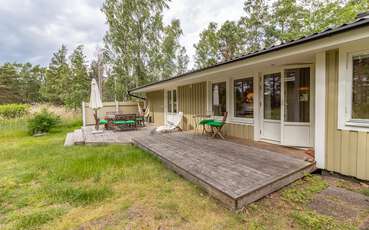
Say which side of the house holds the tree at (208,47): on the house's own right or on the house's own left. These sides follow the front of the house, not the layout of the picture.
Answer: on the house's own right

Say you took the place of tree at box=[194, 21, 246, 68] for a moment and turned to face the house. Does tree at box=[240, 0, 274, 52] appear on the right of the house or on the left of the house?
left

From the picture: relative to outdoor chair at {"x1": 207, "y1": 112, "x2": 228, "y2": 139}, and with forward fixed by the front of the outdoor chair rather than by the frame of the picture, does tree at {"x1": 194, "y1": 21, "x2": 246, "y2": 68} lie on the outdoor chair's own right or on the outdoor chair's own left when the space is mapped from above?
on the outdoor chair's own right

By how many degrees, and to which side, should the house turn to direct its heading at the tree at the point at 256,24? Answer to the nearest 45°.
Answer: approximately 135° to its right

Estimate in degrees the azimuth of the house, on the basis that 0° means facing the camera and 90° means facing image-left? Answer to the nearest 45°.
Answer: approximately 45°

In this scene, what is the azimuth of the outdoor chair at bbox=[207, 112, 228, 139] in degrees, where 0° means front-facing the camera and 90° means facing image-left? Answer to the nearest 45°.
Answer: approximately 90°

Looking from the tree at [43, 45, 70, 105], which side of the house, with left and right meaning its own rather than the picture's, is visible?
right

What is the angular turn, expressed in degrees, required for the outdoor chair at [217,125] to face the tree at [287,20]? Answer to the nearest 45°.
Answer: approximately 135° to its right

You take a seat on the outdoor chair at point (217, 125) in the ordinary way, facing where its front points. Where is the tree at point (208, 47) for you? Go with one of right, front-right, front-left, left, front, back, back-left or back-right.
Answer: right

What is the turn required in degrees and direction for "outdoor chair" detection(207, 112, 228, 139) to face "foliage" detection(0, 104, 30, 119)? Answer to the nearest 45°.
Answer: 0° — it already faces it
